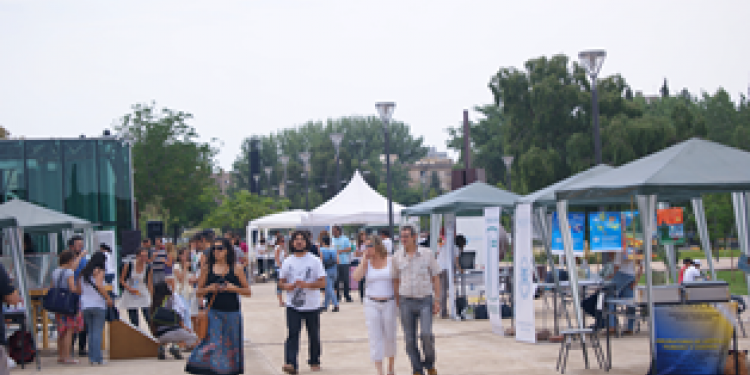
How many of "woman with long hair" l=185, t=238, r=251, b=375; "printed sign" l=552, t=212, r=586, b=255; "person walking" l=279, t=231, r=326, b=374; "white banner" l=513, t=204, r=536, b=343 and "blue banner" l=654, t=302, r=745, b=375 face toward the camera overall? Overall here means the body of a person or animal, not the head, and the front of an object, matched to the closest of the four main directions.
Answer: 5

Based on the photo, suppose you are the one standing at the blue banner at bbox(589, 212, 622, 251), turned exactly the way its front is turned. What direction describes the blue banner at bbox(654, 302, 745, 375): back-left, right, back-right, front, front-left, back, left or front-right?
front

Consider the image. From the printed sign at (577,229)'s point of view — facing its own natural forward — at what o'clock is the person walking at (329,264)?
The person walking is roughly at 4 o'clock from the printed sign.

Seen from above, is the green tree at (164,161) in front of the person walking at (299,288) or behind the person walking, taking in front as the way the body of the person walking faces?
behind

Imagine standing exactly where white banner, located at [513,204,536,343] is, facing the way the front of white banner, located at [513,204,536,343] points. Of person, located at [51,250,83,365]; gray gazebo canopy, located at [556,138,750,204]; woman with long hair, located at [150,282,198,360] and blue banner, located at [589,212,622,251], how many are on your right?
2

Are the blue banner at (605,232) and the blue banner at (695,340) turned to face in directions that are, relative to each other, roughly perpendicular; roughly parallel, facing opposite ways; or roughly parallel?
roughly parallel

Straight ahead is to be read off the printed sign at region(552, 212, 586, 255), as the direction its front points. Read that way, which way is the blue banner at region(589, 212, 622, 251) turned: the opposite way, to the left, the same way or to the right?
the same way

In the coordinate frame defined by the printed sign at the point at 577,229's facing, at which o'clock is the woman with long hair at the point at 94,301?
The woman with long hair is roughly at 2 o'clock from the printed sign.

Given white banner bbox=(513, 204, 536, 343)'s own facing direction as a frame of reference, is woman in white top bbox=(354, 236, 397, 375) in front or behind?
in front

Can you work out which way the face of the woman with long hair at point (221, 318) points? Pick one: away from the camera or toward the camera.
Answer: toward the camera

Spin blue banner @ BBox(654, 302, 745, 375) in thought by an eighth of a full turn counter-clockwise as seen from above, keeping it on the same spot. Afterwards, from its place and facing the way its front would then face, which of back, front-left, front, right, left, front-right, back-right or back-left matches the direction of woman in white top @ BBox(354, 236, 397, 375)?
back-right

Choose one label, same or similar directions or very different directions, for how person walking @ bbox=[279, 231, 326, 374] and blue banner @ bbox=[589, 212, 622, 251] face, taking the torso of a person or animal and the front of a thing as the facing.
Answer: same or similar directions

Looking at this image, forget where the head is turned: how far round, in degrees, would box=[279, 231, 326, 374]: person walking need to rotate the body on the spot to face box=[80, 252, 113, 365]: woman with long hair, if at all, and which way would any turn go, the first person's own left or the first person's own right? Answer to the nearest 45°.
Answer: approximately 135° to the first person's own right

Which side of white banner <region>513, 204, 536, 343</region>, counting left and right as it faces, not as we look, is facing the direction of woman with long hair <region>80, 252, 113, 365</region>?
right

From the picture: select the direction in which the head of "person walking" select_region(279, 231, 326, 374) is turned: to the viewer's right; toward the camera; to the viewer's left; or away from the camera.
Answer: toward the camera

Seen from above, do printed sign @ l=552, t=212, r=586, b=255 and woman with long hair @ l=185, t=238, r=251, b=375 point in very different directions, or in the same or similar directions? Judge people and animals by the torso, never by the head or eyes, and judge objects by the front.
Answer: same or similar directions

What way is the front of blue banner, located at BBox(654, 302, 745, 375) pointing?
toward the camera

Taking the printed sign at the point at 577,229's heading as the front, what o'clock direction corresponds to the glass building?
The glass building is roughly at 4 o'clock from the printed sign.

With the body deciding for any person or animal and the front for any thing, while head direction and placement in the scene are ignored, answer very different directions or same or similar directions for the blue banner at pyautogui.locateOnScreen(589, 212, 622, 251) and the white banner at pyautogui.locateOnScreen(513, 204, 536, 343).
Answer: same or similar directions

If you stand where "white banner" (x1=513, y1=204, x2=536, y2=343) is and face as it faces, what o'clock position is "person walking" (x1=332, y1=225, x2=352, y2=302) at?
The person walking is roughly at 5 o'clock from the white banner.

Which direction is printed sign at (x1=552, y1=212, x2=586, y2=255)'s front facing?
toward the camera

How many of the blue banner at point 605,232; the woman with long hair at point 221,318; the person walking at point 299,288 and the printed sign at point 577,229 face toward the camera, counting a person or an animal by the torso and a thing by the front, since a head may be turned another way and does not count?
4

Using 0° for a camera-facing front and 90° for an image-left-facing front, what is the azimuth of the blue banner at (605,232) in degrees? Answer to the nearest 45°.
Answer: approximately 0°

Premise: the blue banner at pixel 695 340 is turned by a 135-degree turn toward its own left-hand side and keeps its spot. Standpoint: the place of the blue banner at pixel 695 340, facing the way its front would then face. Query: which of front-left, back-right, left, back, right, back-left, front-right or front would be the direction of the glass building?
left
